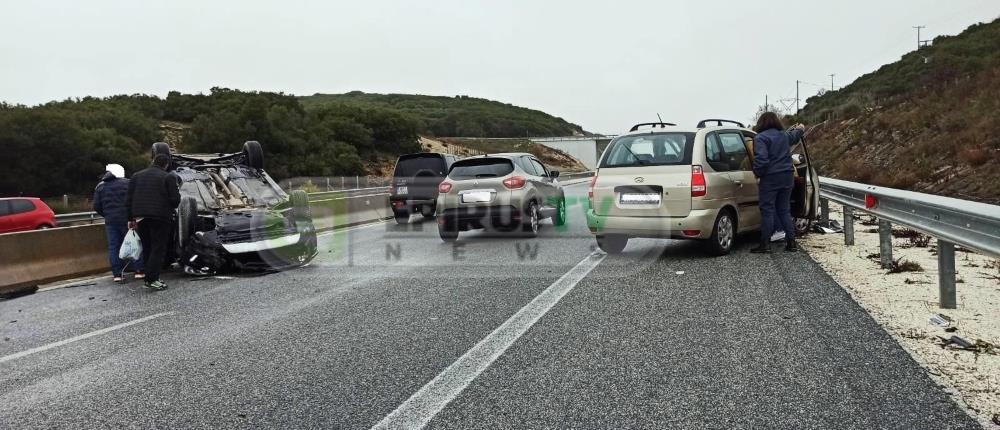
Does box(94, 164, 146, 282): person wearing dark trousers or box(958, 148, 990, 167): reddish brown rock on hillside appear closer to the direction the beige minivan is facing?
the reddish brown rock on hillside

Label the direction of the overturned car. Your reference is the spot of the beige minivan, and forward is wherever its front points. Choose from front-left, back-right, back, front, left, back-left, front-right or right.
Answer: back-left

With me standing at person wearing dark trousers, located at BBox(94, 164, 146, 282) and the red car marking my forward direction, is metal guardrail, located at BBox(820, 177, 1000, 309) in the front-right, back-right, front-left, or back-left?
back-right

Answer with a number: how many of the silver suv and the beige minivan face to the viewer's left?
0

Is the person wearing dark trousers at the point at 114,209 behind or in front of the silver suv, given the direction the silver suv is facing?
behind

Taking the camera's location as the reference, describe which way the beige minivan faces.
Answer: facing away from the viewer and to the right of the viewer

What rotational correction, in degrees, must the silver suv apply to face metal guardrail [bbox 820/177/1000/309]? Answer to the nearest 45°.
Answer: approximately 90° to its right

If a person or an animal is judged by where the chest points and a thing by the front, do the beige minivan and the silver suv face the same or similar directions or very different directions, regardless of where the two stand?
same or similar directions

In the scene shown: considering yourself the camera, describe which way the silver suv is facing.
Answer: facing away from the viewer and to the right of the viewer

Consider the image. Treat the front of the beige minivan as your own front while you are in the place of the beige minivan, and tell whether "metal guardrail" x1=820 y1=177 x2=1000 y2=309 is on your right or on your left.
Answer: on your right

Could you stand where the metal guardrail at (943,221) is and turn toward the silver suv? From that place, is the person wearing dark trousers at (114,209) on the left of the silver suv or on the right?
left

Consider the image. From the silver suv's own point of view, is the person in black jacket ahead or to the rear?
to the rear

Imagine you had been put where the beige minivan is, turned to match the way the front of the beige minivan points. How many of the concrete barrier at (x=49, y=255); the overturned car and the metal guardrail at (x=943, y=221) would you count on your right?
1

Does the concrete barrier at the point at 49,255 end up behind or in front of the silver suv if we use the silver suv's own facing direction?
behind

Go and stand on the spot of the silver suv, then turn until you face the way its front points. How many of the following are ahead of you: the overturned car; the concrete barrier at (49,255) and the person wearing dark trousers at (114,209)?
0

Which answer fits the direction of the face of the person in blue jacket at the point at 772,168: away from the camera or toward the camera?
away from the camera

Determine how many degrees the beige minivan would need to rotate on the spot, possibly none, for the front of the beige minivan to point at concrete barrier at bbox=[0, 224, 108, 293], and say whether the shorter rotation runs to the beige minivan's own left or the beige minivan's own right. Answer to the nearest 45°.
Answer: approximately 135° to the beige minivan's own left
